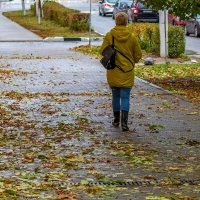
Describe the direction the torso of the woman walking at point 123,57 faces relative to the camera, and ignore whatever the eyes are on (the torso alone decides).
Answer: away from the camera

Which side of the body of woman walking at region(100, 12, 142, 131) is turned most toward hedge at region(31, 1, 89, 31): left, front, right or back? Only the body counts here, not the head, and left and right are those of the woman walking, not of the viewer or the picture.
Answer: front

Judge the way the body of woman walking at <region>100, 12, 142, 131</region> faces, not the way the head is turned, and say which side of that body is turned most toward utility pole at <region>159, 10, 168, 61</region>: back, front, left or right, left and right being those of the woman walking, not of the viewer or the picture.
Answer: front

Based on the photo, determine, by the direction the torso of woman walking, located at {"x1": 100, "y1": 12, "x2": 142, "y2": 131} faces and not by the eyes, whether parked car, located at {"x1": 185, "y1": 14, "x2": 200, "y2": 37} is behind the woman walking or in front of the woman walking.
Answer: in front

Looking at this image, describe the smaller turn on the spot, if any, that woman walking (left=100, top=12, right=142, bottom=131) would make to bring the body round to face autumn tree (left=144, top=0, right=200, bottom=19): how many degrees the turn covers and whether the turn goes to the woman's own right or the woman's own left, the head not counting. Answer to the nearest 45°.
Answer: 0° — they already face it

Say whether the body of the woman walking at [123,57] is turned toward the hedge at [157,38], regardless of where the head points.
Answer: yes
